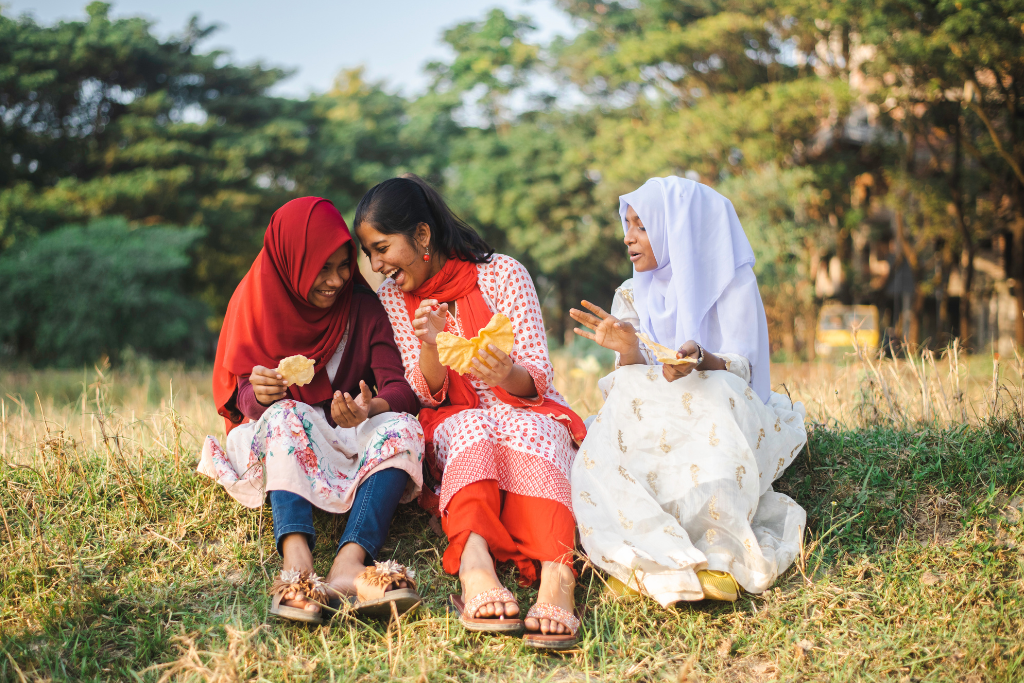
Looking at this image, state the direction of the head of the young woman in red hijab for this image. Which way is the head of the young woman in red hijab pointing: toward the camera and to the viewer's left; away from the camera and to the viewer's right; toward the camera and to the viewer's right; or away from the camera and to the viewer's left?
toward the camera and to the viewer's right

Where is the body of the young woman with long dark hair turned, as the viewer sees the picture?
toward the camera

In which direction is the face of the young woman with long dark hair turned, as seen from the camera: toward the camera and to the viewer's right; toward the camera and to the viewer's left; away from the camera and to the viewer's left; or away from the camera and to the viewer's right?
toward the camera and to the viewer's left

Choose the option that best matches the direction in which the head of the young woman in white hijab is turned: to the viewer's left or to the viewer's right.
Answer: to the viewer's left
